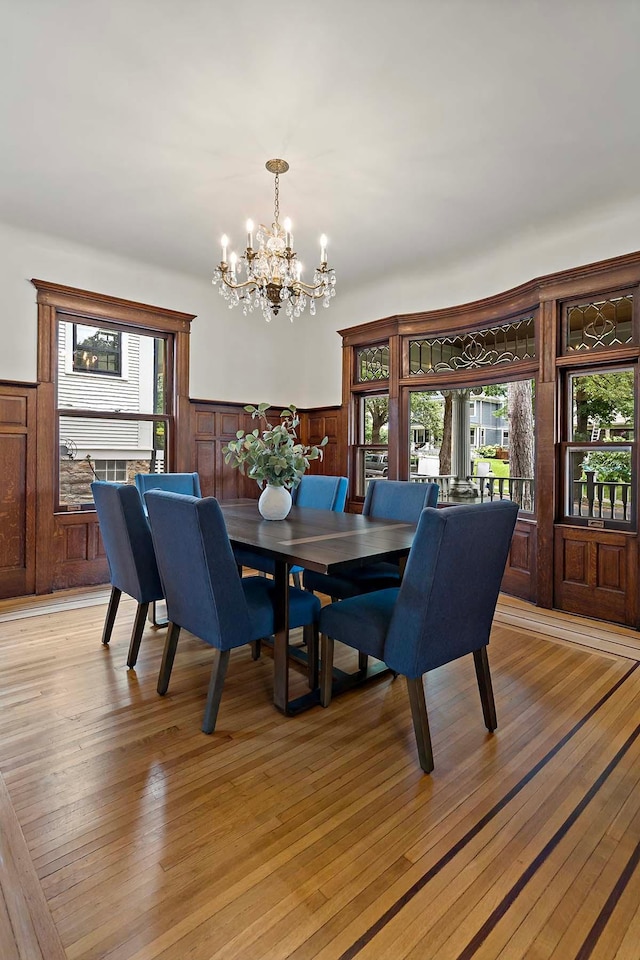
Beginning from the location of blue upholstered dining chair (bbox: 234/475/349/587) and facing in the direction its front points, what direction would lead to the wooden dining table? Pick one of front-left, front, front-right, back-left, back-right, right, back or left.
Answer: front-left

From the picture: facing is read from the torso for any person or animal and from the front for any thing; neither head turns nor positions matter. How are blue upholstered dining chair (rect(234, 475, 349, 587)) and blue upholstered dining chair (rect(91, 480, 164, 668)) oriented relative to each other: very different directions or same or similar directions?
very different directions

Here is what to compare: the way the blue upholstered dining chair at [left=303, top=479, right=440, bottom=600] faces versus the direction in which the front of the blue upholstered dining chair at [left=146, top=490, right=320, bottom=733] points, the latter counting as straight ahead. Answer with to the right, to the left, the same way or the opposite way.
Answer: the opposite way

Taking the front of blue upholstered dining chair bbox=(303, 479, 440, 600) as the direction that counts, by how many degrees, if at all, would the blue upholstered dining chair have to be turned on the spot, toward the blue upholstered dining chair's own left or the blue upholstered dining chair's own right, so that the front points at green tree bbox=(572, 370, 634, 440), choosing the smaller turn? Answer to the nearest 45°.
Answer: approximately 180°

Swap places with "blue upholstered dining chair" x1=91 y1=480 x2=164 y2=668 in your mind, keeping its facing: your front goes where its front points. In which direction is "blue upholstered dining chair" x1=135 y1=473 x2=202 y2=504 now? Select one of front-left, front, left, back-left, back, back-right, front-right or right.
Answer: front-left

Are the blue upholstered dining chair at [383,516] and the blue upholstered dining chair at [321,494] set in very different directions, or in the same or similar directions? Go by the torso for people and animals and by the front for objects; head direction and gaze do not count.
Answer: same or similar directions

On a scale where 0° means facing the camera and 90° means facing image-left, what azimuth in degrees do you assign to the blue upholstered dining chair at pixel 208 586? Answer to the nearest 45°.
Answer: approximately 225°

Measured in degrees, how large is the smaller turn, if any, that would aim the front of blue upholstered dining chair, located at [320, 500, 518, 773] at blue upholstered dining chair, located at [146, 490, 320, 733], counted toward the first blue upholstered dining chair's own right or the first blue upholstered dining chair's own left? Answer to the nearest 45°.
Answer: approximately 45° to the first blue upholstered dining chair's own left

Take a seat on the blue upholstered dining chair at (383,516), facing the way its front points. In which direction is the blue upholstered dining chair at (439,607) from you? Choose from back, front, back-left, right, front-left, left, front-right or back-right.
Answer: front-left

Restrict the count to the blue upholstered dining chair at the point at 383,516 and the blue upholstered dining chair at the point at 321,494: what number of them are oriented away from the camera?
0

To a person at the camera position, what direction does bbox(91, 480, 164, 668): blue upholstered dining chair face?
facing away from the viewer and to the right of the viewer

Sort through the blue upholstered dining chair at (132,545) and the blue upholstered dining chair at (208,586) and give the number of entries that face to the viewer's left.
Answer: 0

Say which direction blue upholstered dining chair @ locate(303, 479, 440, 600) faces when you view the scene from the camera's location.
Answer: facing the viewer and to the left of the viewer

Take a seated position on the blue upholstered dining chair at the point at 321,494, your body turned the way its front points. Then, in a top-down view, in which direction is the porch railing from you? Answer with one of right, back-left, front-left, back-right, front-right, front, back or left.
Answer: back-left

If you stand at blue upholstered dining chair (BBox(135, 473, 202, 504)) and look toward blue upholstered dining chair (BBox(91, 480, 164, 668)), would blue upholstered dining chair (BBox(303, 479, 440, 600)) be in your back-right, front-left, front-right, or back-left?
front-left

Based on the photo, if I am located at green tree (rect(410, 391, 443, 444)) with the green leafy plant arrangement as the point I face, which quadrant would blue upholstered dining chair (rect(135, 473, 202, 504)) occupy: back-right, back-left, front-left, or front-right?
front-right

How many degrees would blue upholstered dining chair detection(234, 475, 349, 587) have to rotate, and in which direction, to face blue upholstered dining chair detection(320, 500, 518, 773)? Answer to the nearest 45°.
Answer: approximately 45° to its left
